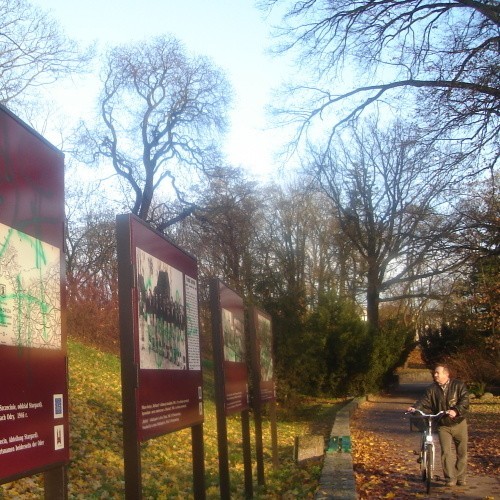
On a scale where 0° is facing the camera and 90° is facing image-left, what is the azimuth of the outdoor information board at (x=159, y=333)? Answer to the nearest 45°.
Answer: approximately 315°

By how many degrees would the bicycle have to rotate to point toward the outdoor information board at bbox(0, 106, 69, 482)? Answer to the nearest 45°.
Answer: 0° — it already faces it

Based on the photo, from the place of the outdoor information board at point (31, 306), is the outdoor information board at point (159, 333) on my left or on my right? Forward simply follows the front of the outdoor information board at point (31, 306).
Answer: on my left

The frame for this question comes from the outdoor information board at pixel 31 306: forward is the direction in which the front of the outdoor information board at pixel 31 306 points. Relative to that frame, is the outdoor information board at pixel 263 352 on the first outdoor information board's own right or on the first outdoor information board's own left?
on the first outdoor information board's own left

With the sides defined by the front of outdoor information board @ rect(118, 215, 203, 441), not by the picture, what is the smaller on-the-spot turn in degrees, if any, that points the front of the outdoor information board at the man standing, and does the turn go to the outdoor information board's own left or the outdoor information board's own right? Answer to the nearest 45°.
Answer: approximately 90° to the outdoor information board's own left

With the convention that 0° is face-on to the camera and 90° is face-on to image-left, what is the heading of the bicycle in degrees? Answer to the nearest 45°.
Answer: approximately 0°

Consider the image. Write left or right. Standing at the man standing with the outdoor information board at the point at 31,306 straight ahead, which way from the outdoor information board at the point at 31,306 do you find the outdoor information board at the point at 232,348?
right

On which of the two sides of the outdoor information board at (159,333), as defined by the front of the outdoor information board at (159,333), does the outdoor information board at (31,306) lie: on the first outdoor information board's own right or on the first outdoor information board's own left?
on the first outdoor information board's own right
